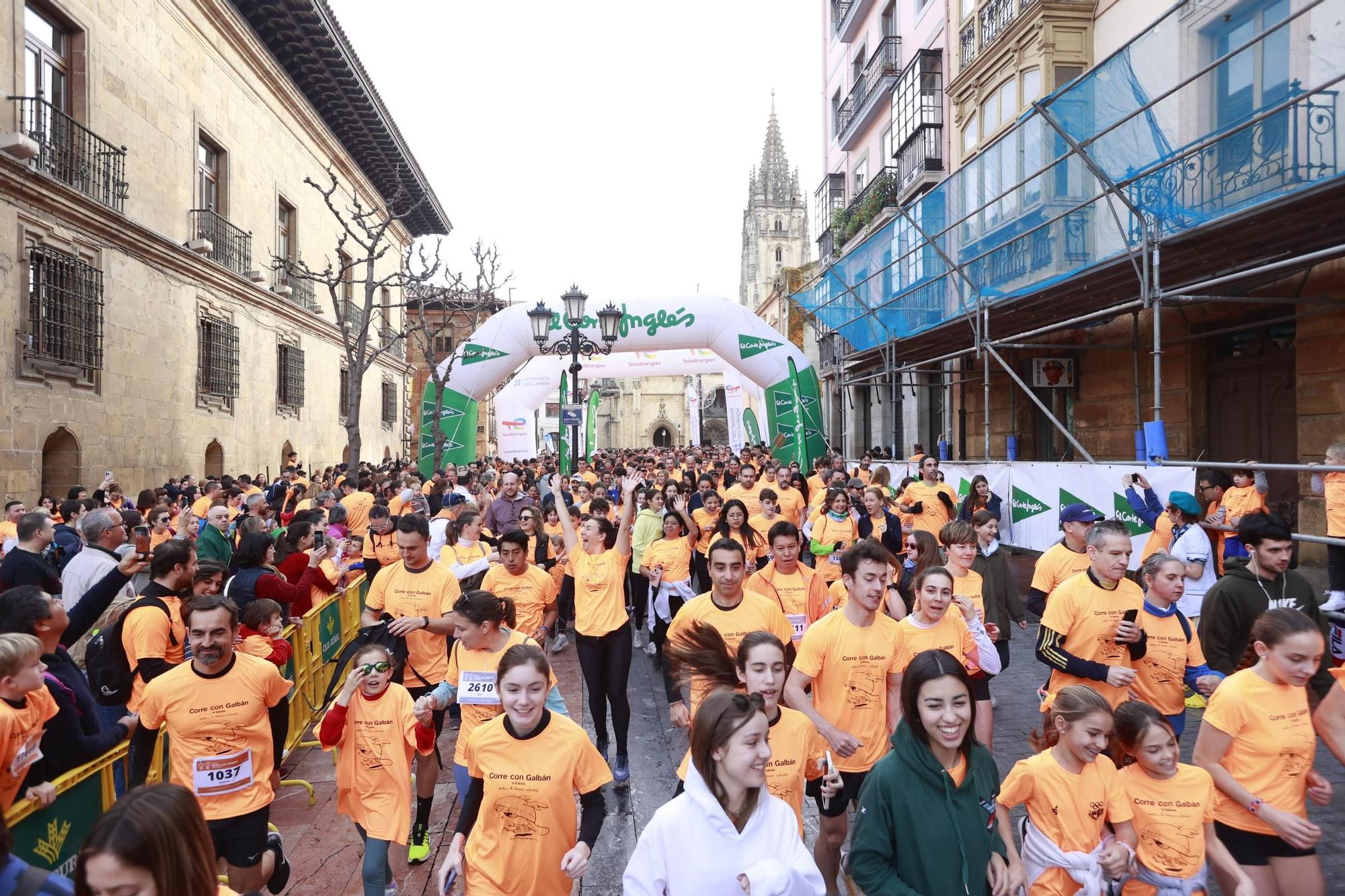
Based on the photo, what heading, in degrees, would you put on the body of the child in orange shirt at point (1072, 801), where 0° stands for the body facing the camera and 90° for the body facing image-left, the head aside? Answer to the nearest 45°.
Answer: approximately 315°

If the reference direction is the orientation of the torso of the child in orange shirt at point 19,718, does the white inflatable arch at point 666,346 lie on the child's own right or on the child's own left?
on the child's own left

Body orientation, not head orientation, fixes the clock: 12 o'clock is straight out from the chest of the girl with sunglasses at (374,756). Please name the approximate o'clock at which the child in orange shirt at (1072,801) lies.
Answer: The child in orange shirt is roughly at 10 o'clock from the girl with sunglasses.

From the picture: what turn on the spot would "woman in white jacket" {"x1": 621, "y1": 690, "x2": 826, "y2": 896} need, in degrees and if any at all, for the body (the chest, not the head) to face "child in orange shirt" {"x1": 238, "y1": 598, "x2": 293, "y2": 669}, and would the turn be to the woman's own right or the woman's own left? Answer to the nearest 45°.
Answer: approximately 180°

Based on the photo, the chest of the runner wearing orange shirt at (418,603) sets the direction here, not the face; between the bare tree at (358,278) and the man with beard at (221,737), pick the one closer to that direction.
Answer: the man with beard

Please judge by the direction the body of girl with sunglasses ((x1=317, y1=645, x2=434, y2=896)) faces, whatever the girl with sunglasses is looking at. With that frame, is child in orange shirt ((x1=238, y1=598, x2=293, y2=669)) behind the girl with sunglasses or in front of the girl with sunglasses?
behind

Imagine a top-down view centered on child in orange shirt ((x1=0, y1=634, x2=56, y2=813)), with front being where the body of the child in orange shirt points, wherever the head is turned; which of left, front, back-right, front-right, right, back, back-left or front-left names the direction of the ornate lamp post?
left

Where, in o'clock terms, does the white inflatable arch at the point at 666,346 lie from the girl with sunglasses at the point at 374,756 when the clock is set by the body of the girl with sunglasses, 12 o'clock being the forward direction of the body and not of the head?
The white inflatable arch is roughly at 7 o'clock from the girl with sunglasses.

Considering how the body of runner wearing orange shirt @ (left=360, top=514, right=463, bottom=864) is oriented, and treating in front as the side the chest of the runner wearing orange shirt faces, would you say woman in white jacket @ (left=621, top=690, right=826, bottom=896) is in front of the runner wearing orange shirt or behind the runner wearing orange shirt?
in front
